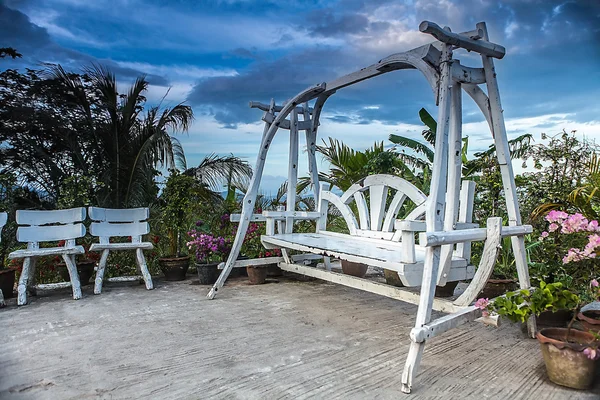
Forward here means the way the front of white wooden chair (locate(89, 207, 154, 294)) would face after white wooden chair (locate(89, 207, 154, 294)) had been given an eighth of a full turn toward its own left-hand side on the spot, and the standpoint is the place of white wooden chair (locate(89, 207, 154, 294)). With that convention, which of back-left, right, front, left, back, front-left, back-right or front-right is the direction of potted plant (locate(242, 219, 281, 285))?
front-left

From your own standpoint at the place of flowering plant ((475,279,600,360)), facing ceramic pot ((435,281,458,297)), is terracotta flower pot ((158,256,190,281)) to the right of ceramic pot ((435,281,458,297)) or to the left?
left

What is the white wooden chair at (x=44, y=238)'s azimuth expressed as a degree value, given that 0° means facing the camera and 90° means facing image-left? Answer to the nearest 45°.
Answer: approximately 0°

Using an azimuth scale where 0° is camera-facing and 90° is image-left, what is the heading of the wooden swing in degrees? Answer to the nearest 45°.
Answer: approximately 45°

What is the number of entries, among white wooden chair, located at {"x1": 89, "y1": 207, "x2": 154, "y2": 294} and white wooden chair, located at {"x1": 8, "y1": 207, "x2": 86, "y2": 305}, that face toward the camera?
2

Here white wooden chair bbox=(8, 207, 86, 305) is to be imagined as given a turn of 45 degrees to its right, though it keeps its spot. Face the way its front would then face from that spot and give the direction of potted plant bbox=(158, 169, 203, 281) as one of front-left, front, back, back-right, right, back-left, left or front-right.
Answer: back-left

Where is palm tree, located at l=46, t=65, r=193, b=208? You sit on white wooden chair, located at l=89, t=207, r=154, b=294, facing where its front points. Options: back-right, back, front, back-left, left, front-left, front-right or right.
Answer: back

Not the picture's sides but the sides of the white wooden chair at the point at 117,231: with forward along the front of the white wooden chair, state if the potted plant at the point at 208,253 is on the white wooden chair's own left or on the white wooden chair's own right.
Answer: on the white wooden chair's own left

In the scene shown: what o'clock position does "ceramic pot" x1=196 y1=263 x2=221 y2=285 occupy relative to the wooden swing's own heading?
The ceramic pot is roughly at 3 o'clock from the wooden swing.

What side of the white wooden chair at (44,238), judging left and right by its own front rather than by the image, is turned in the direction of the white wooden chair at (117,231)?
left
